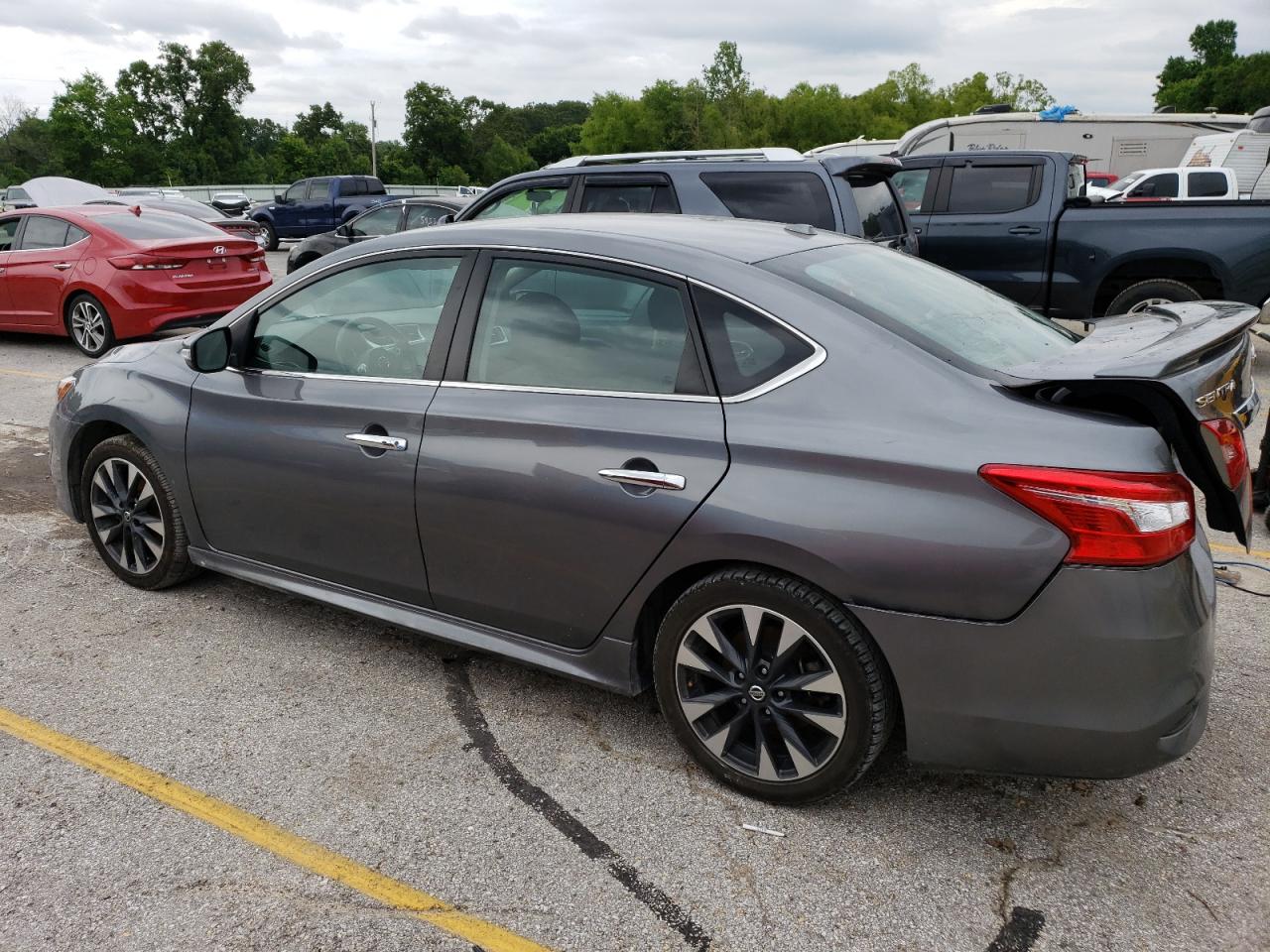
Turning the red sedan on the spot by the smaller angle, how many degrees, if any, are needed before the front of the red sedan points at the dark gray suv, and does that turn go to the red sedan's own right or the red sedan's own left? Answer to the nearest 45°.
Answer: approximately 180°

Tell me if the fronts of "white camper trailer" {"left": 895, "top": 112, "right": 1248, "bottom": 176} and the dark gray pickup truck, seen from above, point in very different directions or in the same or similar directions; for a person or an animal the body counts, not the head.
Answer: same or similar directions

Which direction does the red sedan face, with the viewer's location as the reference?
facing away from the viewer and to the left of the viewer

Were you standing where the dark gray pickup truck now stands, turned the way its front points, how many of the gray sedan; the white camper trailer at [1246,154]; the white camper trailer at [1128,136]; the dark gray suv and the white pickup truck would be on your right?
3

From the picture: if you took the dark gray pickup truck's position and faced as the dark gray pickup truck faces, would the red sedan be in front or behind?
in front

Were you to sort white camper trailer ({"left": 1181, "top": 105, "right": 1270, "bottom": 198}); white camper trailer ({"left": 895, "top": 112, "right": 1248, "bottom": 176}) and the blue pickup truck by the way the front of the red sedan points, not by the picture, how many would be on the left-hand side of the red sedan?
0

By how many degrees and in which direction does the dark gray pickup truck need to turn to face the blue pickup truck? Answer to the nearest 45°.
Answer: approximately 45° to its right

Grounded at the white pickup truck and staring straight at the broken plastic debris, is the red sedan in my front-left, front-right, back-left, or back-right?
front-right

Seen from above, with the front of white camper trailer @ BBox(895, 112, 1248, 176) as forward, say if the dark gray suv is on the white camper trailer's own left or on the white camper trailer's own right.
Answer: on the white camper trailer's own left

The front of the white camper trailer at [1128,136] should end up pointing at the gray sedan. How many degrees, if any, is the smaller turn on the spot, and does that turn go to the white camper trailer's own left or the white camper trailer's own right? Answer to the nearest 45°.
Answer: approximately 90° to the white camper trailer's own left

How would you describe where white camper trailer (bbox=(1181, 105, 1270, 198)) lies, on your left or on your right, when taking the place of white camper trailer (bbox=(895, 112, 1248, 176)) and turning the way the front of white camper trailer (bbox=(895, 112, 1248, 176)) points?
on your left

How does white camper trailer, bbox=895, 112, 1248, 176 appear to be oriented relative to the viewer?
to the viewer's left

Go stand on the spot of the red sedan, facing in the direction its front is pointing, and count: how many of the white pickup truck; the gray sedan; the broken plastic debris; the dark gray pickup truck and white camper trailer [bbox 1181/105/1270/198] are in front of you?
0

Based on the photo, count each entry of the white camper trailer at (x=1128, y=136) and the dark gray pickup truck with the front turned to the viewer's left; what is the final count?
2

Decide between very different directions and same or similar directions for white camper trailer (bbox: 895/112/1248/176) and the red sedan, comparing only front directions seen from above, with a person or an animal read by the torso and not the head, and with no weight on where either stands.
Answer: same or similar directions

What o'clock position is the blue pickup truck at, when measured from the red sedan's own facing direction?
The blue pickup truck is roughly at 2 o'clock from the red sedan.

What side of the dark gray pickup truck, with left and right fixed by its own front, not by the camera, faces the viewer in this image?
left
